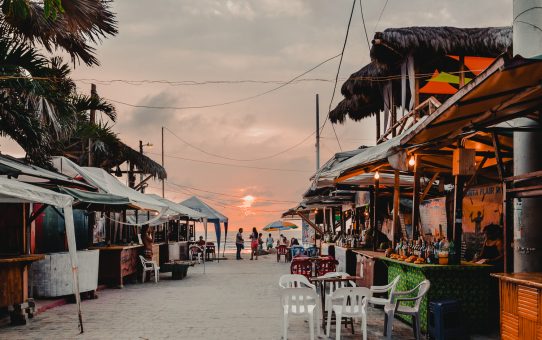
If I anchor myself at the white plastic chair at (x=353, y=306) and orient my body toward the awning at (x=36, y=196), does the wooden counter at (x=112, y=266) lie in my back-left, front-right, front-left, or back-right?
front-right

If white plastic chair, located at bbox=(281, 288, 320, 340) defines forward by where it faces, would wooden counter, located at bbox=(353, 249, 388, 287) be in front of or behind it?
in front

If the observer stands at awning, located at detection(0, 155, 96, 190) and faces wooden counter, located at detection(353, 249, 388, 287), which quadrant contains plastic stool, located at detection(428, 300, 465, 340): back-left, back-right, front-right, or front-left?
front-right

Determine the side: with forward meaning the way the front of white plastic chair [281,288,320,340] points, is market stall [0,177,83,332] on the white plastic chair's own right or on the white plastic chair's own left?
on the white plastic chair's own left
